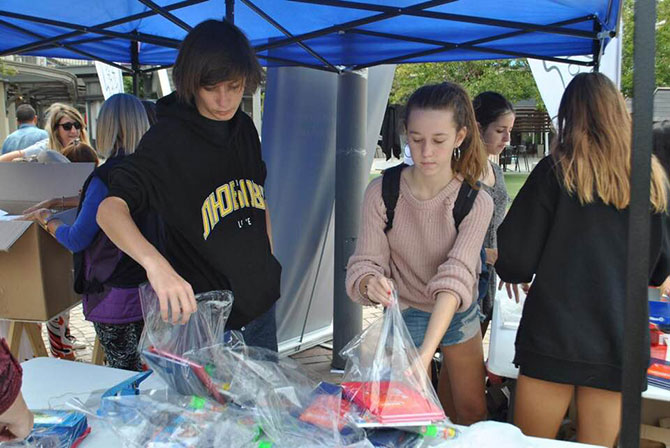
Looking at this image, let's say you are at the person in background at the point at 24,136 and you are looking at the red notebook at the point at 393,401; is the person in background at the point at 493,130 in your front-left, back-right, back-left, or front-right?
front-left

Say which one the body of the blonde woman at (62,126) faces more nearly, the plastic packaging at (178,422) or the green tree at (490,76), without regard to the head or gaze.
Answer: the plastic packaging

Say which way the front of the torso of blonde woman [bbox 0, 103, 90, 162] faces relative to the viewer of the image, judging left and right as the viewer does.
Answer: facing the viewer and to the right of the viewer

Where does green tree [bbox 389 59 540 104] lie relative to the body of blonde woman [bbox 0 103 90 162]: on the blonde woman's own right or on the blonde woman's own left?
on the blonde woman's own left

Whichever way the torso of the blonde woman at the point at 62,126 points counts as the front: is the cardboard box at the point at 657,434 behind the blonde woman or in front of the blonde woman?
in front

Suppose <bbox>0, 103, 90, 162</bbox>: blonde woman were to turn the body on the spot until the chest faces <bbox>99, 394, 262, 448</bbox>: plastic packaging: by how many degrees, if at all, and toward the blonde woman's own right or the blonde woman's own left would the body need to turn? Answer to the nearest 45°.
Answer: approximately 45° to the blonde woman's own right
